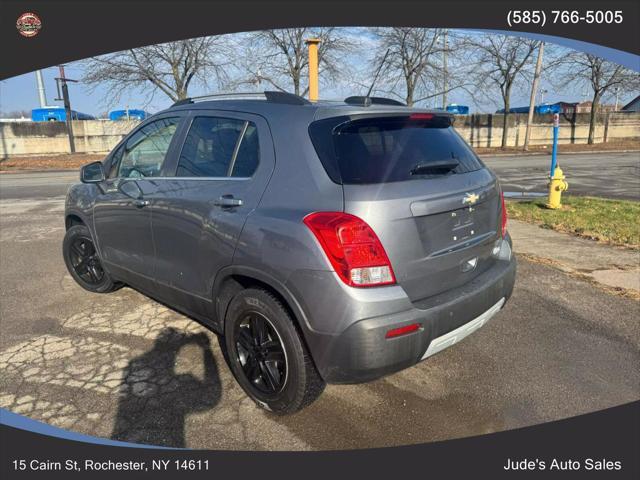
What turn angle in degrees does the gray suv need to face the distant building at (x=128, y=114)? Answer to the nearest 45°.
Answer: approximately 45° to its right

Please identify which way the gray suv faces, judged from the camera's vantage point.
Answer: facing away from the viewer and to the left of the viewer

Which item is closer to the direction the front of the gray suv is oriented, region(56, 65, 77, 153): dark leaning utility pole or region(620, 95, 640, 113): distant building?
the dark leaning utility pole

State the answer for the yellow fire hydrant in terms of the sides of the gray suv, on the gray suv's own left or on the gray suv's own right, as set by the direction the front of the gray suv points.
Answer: on the gray suv's own right

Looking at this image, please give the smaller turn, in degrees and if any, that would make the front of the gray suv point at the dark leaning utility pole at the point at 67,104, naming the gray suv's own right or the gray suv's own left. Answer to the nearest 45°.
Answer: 0° — it already faces it

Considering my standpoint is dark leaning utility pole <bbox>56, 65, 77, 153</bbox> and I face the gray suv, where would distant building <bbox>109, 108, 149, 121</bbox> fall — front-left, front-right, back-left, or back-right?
back-left

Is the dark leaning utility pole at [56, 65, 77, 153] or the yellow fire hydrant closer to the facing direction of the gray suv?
the dark leaning utility pole

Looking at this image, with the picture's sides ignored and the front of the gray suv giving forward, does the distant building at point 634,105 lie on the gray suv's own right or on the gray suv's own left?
on the gray suv's own right
